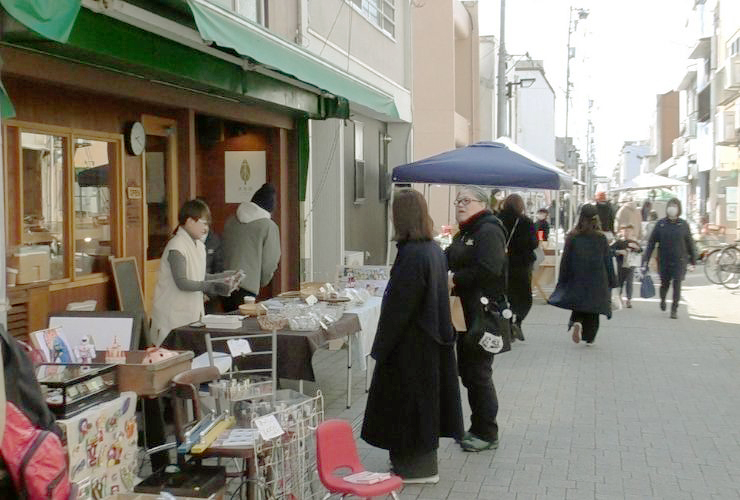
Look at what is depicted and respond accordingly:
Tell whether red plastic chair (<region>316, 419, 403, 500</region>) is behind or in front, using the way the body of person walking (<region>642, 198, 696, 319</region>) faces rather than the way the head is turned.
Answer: in front

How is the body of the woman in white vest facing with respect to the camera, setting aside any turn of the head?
to the viewer's right

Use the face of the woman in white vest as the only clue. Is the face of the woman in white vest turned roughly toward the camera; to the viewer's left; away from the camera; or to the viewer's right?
to the viewer's right

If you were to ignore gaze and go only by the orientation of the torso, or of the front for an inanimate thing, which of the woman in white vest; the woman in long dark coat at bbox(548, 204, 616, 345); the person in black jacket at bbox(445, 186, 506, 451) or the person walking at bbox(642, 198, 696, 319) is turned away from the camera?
the woman in long dark coat

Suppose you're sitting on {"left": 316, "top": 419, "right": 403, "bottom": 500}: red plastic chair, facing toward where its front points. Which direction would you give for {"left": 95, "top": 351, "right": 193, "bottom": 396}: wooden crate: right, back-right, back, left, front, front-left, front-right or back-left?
back-right

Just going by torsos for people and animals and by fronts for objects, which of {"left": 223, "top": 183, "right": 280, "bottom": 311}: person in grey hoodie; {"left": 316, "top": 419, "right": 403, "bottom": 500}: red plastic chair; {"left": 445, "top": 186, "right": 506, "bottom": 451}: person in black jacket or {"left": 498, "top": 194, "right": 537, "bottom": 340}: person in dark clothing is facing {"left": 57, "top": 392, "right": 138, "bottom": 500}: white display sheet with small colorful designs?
the person in black jacket

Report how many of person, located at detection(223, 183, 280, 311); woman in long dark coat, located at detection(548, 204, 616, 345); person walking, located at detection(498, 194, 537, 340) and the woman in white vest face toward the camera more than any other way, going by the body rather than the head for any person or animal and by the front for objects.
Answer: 0

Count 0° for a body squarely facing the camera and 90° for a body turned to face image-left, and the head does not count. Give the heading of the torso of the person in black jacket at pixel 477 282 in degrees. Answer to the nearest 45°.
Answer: approximately 45°

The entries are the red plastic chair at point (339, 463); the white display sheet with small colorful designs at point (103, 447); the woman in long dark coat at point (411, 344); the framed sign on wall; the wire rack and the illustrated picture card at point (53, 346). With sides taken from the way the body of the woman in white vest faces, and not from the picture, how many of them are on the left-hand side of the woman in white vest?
1

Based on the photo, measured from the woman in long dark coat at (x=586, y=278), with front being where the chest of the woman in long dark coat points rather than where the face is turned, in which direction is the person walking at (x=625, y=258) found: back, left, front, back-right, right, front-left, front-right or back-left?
front

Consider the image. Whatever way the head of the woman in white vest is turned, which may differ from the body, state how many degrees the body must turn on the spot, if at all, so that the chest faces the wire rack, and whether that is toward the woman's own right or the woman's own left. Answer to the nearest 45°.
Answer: approximately 90° to the woman's own right

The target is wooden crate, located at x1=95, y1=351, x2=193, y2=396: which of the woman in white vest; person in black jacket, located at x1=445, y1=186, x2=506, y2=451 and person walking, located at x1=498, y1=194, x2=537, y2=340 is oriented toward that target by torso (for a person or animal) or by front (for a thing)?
the person in black jacket

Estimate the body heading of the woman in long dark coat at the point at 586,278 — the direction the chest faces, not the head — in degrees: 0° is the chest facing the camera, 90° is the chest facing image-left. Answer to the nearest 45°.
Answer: approximately 180°

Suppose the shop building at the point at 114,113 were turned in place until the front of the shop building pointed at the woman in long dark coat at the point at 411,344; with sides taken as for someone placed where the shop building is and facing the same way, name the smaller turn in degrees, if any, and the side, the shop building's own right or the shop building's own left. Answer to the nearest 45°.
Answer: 0° — it already faces them

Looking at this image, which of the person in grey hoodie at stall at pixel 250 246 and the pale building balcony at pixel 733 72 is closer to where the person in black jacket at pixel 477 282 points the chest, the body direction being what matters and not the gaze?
the person in grey hoodie at stall

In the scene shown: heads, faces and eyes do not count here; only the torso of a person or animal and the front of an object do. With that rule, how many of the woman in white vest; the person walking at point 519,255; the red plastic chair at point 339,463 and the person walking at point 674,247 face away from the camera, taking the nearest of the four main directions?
1

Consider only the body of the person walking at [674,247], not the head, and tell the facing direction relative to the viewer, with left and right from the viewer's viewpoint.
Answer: facing the viewer

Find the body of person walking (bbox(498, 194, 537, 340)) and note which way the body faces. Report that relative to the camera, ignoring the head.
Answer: away from the camera

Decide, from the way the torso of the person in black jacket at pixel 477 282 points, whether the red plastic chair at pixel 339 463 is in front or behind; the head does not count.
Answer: in front
